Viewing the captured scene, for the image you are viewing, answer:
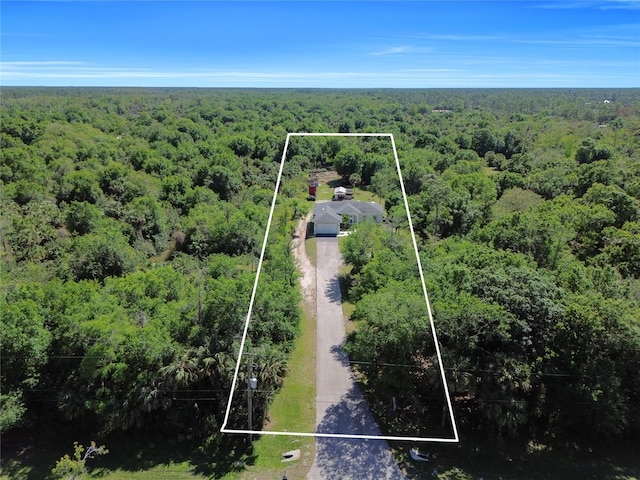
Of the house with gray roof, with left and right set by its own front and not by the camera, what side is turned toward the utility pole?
front

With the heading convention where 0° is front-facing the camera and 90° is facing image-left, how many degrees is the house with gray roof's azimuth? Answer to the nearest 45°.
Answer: approximately 0°
